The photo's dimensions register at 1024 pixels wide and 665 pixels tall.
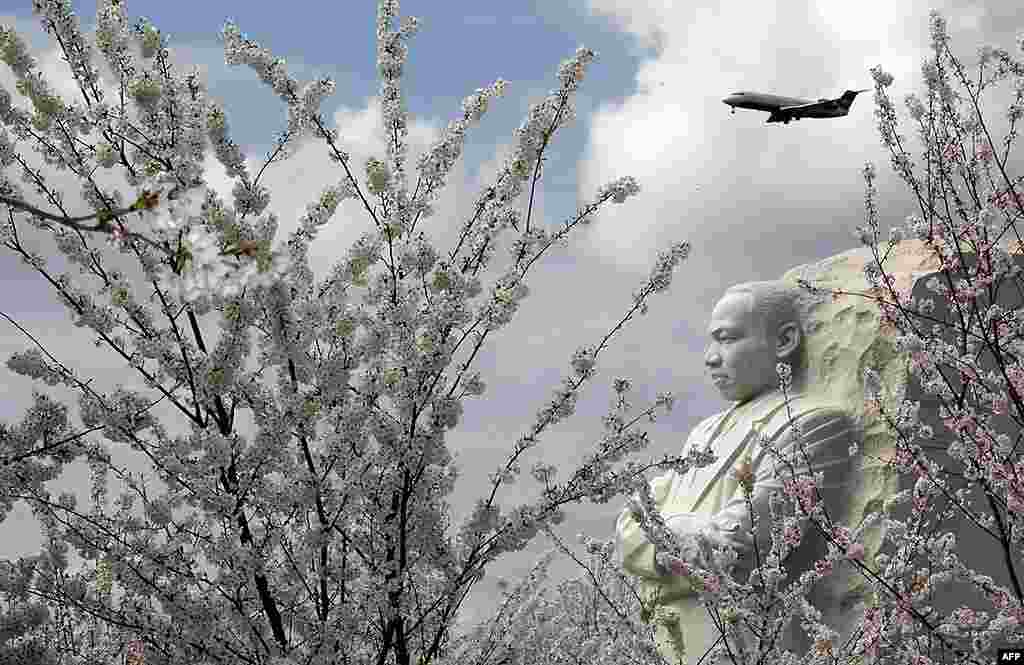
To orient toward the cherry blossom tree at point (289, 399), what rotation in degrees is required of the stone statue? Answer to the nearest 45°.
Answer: approximately 45° to its left

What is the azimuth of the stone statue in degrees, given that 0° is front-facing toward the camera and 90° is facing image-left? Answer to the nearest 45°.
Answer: approximately 45°
